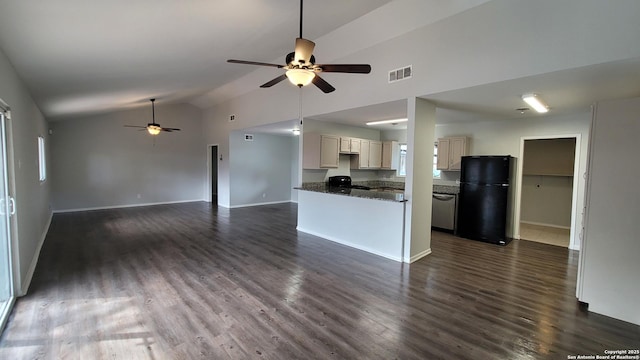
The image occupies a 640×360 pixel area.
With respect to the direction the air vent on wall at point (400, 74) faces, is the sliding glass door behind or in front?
in front

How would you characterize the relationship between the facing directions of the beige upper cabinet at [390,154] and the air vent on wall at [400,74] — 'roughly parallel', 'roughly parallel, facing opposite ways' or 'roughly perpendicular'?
roughly parallel

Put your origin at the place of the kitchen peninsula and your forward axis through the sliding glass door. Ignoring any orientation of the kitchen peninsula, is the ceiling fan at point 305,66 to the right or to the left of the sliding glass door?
left

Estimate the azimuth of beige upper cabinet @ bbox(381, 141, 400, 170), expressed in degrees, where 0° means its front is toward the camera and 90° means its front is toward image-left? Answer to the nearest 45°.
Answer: approximately 45°

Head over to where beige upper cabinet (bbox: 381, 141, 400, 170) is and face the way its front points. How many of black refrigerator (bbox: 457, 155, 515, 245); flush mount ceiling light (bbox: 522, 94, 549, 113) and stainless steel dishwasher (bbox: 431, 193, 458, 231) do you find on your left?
3

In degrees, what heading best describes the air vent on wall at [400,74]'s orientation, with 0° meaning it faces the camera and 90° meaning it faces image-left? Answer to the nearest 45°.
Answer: approximately 45°

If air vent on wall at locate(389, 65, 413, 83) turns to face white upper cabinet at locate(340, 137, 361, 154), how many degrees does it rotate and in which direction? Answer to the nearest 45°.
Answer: approximately 90° to its right

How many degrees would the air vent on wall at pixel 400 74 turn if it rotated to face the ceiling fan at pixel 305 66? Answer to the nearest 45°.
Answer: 0° — it already faces it

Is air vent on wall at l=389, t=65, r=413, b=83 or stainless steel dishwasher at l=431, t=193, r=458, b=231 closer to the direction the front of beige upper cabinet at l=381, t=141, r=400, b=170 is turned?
the air vent on wall

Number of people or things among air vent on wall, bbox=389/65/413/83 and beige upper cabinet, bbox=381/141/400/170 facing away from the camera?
0

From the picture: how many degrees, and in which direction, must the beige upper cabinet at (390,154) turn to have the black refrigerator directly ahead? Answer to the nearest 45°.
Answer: approximately 90° to its left

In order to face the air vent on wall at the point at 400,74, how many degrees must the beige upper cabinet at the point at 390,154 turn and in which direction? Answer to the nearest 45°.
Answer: approximately 45° to its left

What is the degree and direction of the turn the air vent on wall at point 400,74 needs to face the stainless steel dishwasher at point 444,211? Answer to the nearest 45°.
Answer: approximately 180°
